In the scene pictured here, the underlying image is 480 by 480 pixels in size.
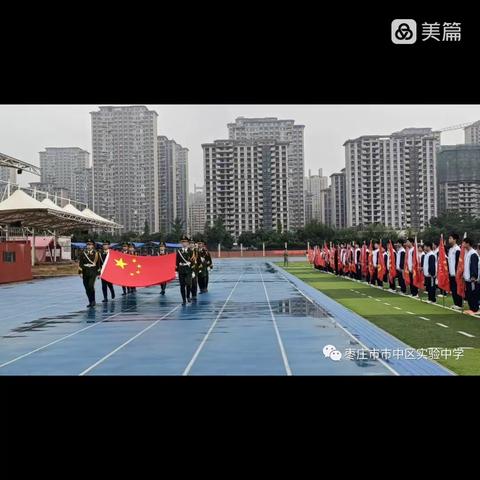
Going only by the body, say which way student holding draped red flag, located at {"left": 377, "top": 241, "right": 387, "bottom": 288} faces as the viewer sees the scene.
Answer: to the viewer's left

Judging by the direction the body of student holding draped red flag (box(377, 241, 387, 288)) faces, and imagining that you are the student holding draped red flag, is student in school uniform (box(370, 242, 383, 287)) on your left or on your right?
on your right

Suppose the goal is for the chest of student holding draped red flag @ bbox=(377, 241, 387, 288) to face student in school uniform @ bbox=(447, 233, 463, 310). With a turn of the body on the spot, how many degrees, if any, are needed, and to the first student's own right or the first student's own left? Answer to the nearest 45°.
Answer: approximately 90° to the first student's own left

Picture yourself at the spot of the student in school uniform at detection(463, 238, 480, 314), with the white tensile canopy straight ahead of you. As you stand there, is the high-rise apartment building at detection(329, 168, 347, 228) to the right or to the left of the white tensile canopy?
right

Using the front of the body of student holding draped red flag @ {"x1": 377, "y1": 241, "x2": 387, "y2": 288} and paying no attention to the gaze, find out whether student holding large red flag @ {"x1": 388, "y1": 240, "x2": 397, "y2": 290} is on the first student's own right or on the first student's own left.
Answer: on the first student's own left

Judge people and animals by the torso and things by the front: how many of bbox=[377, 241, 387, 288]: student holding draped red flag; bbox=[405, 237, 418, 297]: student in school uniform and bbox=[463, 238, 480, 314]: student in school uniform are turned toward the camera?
0

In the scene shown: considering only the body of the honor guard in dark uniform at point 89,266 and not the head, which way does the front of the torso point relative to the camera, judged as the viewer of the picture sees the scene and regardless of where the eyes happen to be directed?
toward the camera

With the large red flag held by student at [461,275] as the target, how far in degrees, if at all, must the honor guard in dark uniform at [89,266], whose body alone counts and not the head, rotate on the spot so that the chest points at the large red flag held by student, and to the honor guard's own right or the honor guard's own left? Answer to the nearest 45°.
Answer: approximately 45° to the honor guard's own left

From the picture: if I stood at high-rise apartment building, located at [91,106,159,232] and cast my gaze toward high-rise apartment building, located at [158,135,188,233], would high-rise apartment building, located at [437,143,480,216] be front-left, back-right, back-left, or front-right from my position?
front-right

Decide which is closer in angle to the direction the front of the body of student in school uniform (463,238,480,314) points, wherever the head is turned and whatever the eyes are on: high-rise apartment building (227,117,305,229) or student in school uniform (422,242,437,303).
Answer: the high-rise apartment building

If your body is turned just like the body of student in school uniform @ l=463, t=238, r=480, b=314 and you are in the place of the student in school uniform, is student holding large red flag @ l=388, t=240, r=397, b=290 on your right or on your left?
on your right

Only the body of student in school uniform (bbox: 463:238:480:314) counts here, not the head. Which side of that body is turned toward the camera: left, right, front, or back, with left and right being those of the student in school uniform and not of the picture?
left

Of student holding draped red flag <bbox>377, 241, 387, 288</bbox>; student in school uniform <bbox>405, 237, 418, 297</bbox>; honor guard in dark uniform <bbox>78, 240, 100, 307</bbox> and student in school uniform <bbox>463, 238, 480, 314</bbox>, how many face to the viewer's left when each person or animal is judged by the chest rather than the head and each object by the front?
3

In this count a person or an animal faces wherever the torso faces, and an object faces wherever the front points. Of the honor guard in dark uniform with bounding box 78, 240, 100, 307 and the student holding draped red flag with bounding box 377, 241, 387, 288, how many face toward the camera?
1
